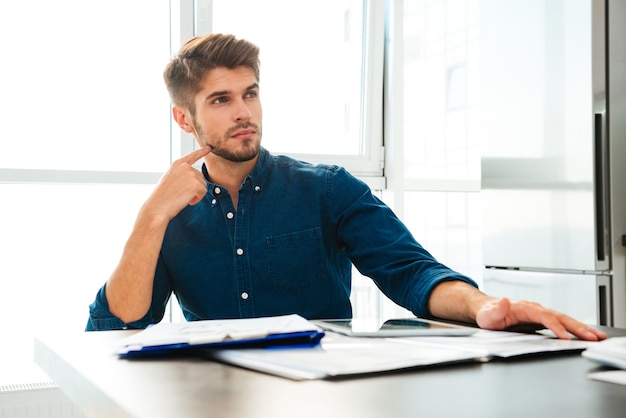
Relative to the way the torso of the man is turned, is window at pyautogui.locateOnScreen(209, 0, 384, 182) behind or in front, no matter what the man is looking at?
behind

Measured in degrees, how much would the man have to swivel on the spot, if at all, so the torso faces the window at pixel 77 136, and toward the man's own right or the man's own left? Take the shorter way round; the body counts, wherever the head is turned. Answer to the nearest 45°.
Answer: approximately 135° to the man's own right

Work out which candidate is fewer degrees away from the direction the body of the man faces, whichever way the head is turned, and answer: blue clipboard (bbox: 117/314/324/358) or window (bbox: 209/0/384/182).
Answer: the blue clipboard

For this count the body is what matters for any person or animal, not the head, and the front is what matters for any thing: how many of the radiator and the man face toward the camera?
2

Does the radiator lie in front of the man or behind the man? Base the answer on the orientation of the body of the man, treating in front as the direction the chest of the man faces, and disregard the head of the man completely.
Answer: behind

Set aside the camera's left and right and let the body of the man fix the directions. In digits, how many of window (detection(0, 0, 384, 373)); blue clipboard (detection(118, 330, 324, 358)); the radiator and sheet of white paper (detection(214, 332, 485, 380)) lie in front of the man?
2

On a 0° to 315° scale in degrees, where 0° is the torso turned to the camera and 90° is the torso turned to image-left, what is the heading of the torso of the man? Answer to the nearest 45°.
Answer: approximately 0°
